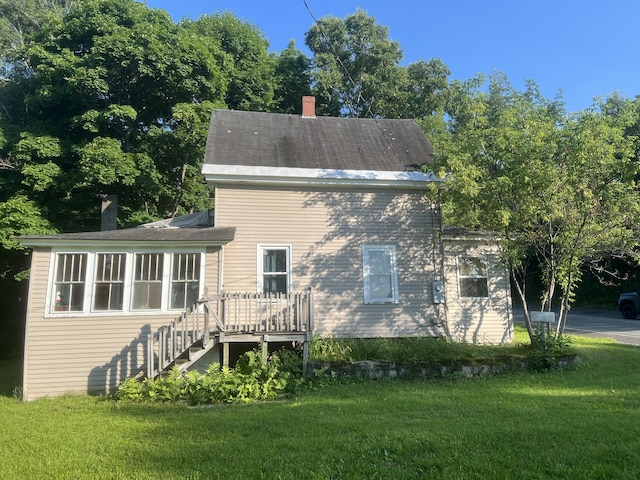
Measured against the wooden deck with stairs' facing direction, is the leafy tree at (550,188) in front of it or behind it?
behind

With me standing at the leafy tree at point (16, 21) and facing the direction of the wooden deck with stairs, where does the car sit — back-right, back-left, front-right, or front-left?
front-left

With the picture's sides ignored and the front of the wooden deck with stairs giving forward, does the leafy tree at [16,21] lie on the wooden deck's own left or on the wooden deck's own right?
on the wooden deck's own right

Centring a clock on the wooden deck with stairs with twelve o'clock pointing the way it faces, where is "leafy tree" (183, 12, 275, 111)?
The leafy tree is roughly at 6 o'clock from the wooden deck with stairs.

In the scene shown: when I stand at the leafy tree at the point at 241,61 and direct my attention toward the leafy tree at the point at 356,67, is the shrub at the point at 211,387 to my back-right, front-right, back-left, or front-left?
back-right

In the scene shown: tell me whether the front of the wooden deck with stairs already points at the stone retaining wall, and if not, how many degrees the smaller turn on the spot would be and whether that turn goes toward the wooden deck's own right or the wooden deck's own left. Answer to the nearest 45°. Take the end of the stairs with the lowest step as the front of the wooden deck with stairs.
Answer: approximately 180°

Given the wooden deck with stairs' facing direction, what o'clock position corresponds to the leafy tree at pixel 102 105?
The leafy tree is roughly at 5 o'clock from the wooden deck with stairs.

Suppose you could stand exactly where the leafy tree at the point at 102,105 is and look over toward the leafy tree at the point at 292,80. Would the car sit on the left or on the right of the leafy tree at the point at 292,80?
right

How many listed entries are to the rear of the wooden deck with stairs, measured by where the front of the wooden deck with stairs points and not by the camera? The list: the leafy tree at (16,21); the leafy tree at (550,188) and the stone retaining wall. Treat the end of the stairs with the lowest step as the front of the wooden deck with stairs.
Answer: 2

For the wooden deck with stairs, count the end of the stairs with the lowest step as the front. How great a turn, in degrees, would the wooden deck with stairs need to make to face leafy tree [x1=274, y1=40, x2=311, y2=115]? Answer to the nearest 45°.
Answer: approximately 90° to its right
